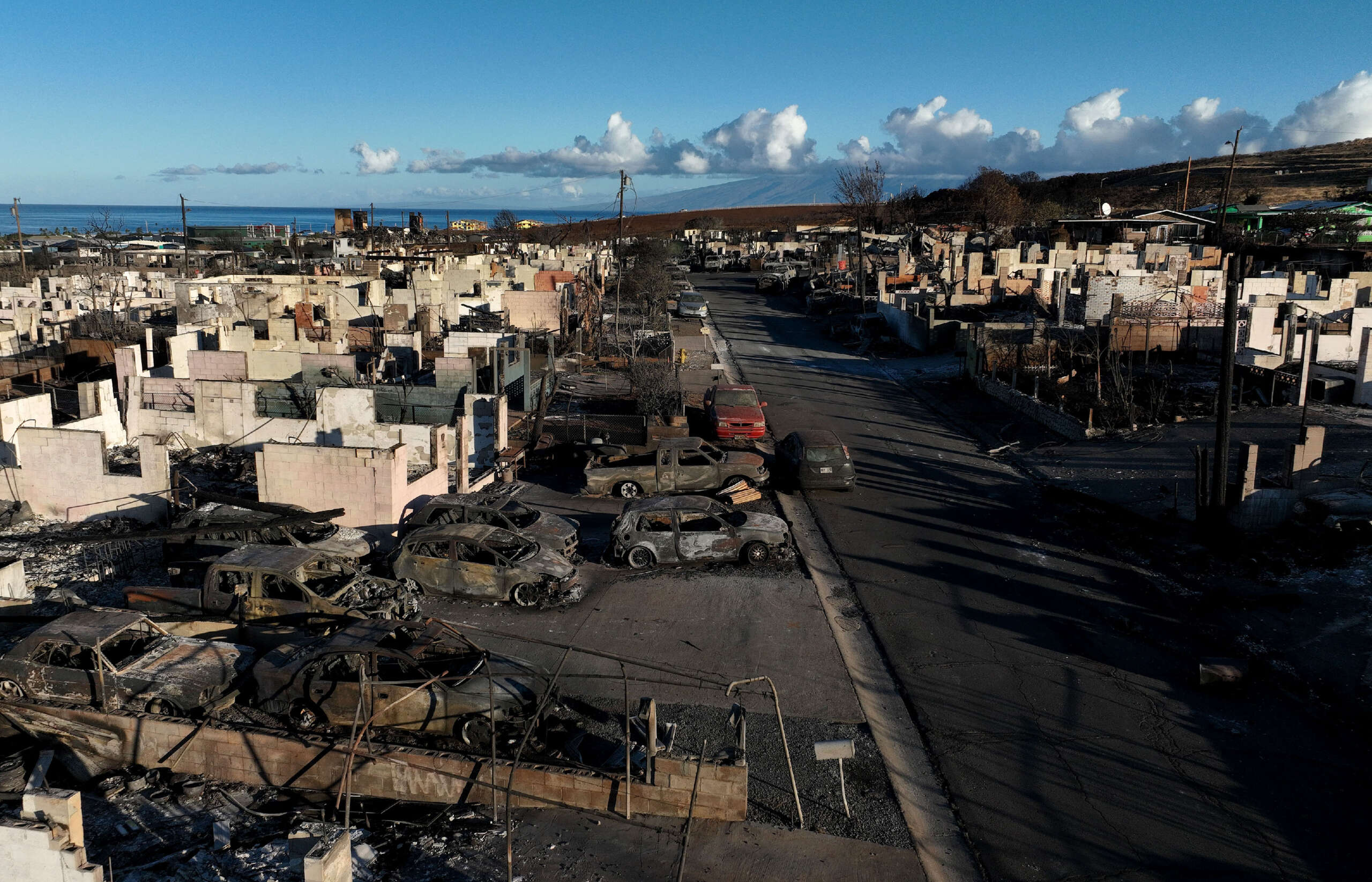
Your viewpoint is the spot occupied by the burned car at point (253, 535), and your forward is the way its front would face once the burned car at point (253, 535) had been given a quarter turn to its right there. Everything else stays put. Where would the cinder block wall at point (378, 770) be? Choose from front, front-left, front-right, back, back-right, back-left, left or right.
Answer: front

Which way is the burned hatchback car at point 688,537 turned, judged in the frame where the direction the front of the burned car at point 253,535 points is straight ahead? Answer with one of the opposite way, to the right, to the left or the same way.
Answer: the same way

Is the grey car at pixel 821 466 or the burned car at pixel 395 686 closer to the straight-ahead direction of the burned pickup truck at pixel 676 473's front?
the grey car

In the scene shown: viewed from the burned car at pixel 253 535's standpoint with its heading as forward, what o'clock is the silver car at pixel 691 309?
The silver car is roughly at 10 o'clock from the burned car.

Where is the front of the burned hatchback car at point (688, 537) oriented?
to the viewer's right

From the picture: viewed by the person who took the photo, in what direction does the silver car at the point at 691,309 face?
facing the viewer

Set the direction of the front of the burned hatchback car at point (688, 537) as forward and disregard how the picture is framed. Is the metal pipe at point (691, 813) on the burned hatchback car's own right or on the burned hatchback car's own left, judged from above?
on the burned hatchback car's own right

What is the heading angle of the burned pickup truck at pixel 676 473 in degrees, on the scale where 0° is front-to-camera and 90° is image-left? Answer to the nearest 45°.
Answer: approximately 270°

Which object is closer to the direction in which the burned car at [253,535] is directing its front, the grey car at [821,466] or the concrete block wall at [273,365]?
the grey car

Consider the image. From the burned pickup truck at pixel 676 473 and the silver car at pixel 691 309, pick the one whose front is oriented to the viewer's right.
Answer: the burned pickup truck

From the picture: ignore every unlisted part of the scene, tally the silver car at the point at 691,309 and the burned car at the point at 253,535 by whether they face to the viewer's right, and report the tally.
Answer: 1

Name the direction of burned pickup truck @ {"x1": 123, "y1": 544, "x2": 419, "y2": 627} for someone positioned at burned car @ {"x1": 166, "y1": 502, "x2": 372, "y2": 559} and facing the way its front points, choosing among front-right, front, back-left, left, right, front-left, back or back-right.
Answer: right

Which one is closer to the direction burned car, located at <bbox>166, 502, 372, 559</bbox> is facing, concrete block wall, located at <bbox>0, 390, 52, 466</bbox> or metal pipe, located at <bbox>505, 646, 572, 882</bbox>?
the metal pipe

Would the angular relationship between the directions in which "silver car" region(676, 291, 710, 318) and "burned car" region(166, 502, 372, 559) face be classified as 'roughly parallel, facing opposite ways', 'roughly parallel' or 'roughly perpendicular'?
roughly perpendicular

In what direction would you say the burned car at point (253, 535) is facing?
to the viewer's right
